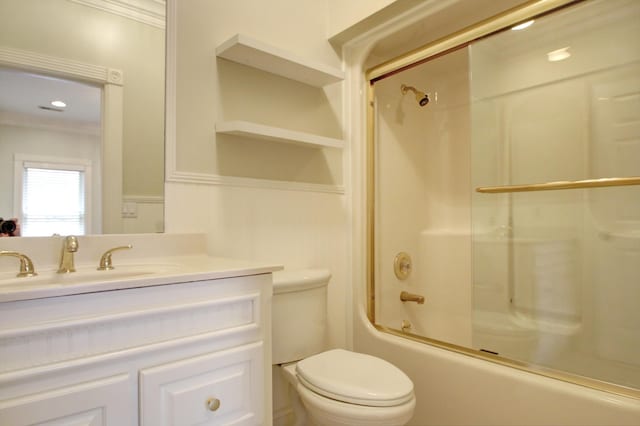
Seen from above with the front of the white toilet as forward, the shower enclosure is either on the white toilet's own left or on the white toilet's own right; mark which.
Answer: on the white toilet's own left

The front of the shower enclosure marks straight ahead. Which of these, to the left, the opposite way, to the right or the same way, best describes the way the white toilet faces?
to the left

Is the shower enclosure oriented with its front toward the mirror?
yes

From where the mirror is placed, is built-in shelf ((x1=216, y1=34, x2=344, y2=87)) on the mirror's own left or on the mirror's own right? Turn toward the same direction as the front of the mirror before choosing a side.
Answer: on the mirror's own left

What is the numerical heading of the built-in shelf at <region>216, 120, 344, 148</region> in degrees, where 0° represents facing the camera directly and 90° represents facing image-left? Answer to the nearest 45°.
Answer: approximately 315°

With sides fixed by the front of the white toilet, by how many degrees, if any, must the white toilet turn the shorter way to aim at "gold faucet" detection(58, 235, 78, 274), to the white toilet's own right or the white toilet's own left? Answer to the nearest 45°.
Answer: approximately 135° to the white toilet's own right

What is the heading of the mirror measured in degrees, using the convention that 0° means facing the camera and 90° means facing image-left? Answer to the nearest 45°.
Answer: approximately 0°
